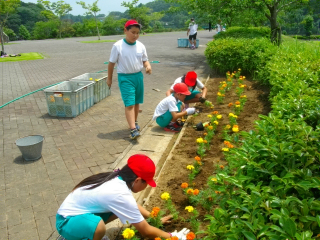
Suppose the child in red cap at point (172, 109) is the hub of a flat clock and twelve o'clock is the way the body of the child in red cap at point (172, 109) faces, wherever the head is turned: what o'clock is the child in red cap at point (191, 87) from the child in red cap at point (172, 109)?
the child in red cap at point (191, 87) is roughly at 10 o'clock from the child in red cap at point (172, 109).

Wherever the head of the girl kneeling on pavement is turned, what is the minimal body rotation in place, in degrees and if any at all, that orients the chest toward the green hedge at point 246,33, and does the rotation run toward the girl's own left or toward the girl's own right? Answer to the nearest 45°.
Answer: approximately 45° to the girl's own left

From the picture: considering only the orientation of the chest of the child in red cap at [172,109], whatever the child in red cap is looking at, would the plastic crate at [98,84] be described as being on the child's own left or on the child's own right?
on the child's own left

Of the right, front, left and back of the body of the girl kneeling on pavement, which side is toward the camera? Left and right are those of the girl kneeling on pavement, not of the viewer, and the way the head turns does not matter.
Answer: right

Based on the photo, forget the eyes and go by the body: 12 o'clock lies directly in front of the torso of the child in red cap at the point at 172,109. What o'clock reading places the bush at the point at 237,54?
The bush is roughly at 10 o'clock from the child in red cap.

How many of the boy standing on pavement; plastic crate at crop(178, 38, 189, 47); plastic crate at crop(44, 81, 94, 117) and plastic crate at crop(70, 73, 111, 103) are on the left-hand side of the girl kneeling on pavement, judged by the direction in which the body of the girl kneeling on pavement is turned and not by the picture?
4

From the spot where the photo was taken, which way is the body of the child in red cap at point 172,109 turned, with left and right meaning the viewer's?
facing to the right of the viewer

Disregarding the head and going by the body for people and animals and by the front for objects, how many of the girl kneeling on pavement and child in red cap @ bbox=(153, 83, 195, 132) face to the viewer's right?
2

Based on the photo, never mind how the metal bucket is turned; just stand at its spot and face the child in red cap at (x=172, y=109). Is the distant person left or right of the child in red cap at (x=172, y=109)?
left

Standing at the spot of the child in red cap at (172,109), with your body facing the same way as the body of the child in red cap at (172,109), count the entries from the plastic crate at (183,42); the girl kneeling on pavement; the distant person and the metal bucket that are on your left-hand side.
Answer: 2

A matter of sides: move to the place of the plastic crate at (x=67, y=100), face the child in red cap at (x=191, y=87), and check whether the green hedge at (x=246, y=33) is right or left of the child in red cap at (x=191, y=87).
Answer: left
